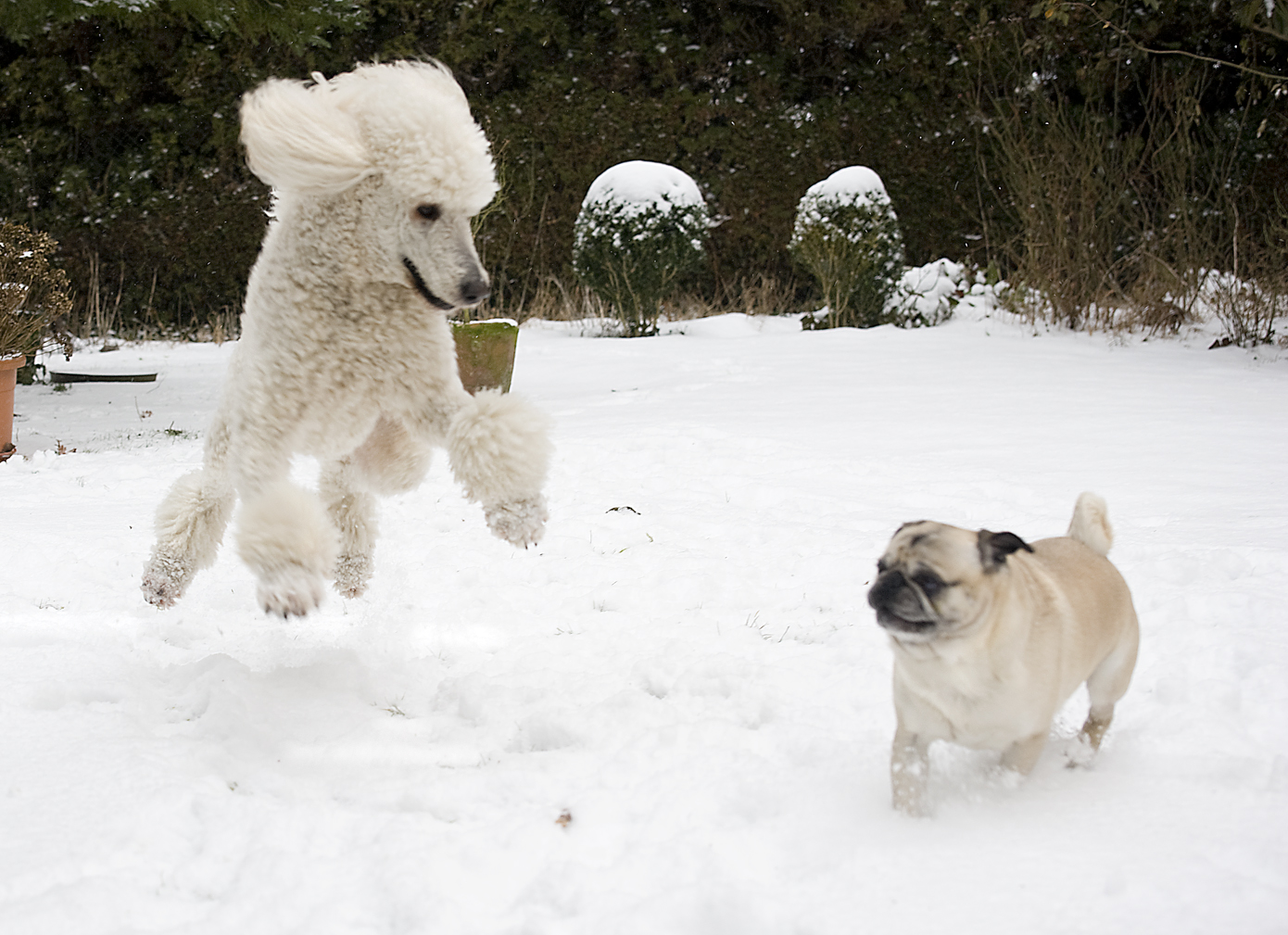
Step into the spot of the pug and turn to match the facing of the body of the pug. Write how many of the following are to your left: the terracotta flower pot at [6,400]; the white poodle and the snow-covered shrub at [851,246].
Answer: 0

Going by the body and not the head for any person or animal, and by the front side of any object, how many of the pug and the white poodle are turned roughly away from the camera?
0

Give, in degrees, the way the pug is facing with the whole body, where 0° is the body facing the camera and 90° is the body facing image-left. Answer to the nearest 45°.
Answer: approximately 45°

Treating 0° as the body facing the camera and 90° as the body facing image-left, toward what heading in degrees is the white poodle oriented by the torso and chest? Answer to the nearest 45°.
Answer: approximately 315°

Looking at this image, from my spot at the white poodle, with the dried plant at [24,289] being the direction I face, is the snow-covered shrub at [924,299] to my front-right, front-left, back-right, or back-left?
front-right

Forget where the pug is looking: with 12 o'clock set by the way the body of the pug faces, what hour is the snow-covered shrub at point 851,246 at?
The snow-covered shrub is roughly at 4 o'clock from the pug.

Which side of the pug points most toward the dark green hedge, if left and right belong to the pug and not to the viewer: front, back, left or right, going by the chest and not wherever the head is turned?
right

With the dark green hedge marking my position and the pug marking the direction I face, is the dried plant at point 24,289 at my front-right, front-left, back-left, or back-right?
front-right

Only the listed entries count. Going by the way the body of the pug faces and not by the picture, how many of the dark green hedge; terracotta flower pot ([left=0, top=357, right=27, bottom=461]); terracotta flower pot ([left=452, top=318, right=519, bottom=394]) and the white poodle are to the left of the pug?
0

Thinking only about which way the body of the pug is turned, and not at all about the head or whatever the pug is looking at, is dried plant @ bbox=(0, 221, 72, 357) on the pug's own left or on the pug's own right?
on the pug's own right

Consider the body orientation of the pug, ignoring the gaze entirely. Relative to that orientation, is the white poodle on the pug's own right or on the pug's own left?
on the pug's own right

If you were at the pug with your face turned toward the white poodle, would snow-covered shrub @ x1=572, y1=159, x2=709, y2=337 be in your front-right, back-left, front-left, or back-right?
front-right

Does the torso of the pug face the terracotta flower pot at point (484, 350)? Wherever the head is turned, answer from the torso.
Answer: no

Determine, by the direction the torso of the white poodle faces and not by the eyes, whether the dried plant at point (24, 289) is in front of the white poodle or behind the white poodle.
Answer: behind

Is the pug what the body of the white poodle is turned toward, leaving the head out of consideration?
yes

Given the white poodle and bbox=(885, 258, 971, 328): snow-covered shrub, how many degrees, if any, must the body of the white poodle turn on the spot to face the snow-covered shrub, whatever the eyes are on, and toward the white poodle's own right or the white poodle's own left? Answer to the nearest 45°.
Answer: approximately 90° to the white poodle's own left

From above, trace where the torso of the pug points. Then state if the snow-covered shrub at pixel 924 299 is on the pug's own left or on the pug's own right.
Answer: on the pug's own right

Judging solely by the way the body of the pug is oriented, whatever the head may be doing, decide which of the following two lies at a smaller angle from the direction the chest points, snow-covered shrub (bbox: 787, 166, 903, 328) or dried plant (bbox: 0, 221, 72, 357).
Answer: the dried plant

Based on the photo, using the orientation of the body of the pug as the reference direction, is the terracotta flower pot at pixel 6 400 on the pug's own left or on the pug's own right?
on the pug's own right
